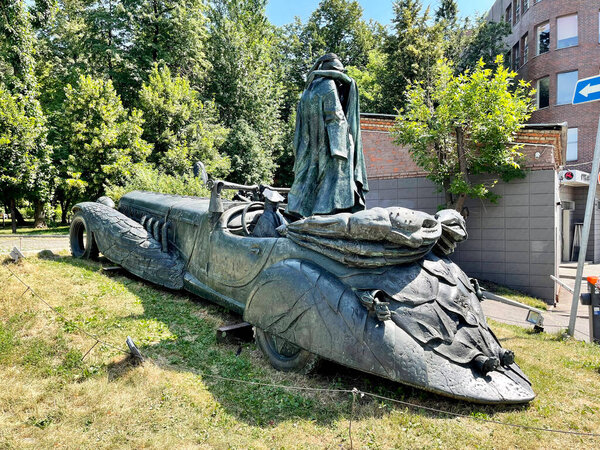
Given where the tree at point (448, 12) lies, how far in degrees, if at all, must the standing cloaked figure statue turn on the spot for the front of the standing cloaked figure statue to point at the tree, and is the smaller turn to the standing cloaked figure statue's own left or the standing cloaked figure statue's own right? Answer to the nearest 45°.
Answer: approximately 45° to the standing cloaked figure statue's own left

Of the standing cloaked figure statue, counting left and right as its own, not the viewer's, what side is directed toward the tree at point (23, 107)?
left

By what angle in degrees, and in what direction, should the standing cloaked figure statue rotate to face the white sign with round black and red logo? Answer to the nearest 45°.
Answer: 0° — it already faces it

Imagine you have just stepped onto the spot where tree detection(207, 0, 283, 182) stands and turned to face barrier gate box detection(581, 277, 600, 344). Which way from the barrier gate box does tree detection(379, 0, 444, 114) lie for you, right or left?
left

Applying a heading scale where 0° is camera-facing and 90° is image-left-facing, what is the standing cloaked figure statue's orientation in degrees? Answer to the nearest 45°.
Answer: approximately 225°

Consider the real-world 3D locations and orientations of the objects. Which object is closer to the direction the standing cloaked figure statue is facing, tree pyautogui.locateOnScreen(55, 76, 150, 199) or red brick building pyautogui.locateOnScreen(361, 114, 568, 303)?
the red brick building

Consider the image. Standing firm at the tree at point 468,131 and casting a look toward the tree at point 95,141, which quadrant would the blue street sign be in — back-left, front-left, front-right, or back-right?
back-left
